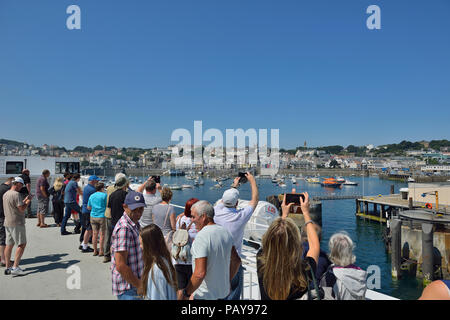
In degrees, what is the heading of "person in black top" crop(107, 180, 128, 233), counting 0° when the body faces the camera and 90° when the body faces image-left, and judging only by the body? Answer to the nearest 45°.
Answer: approximately 225°

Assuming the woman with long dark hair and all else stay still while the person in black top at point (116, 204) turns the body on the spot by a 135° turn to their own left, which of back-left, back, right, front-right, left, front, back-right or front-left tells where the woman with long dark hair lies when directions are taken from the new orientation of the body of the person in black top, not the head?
left

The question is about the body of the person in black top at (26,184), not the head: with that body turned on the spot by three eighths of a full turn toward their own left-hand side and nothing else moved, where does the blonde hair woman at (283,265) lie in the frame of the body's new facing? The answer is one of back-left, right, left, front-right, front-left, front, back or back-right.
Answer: left

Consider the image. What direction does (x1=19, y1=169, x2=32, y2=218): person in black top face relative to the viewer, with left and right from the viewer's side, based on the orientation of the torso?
facing away from the viewer and to the right of the viewer

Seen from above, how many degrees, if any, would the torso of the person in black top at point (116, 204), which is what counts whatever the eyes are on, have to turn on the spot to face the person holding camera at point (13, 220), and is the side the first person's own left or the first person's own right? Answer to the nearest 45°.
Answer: approximately 135° to the first person's own left

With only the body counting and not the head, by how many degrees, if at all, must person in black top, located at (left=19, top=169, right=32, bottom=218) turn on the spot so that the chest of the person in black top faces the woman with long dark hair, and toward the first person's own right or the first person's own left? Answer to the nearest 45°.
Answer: approximately 135° to the first person's own right

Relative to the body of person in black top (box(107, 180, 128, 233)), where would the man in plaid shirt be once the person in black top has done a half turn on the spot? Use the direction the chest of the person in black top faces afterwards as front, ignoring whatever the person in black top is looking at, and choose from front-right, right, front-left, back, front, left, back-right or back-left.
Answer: front-left

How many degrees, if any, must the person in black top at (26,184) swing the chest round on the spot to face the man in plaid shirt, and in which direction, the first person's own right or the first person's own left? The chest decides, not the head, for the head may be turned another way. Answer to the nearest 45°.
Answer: approximately 135° to the first person's own right
